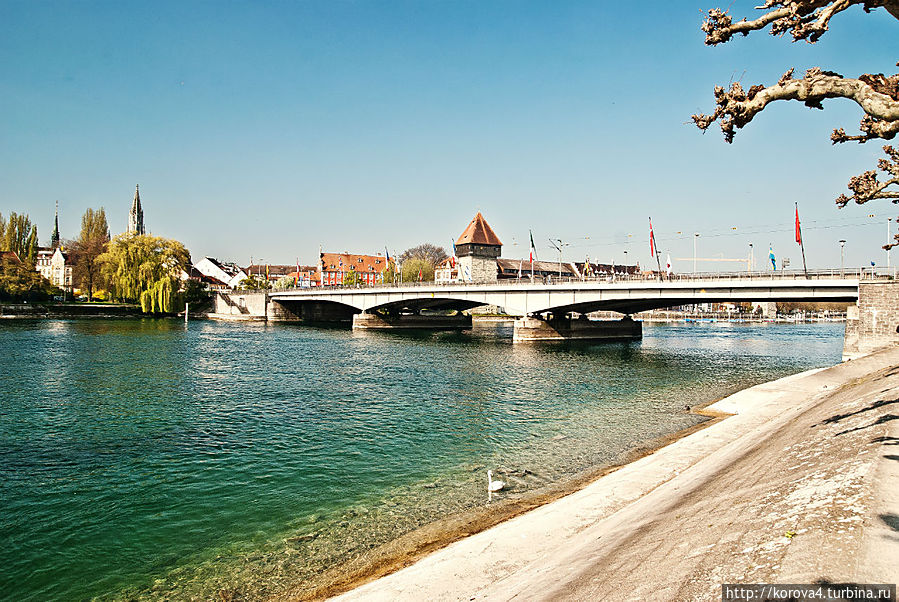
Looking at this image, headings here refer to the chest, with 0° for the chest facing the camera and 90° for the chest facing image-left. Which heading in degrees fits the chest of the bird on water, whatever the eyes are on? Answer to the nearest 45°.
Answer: approximately 90°
